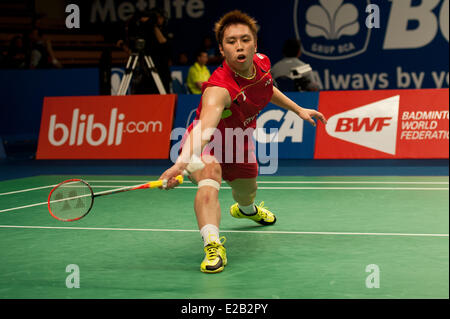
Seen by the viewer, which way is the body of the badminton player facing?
toward the camera

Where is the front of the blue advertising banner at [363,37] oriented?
toward the camera

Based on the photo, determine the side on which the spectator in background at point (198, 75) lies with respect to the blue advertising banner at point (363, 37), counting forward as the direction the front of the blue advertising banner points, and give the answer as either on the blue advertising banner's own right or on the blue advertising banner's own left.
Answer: on the blue advertising banner's own right

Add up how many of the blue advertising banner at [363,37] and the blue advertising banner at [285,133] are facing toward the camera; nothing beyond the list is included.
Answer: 2

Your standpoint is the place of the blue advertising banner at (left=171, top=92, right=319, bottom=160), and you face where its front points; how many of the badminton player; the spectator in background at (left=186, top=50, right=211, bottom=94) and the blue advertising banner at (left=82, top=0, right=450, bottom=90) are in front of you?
1

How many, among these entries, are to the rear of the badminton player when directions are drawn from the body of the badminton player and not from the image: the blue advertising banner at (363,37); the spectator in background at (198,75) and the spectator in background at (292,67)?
3

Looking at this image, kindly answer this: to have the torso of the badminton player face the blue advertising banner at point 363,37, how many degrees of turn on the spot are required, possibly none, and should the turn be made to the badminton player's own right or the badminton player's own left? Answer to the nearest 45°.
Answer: approximately 180°

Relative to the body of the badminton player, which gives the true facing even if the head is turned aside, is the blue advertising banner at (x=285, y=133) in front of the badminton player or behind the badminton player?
behind

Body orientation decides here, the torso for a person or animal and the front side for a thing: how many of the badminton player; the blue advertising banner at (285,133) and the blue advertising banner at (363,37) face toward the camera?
3

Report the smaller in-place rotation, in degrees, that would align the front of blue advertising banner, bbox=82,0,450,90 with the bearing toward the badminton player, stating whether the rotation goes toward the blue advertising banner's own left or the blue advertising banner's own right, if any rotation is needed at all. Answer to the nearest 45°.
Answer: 0° — it already faces them

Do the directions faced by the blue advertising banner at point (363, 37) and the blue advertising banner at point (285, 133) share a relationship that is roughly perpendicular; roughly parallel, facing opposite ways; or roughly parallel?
roughly parallel
